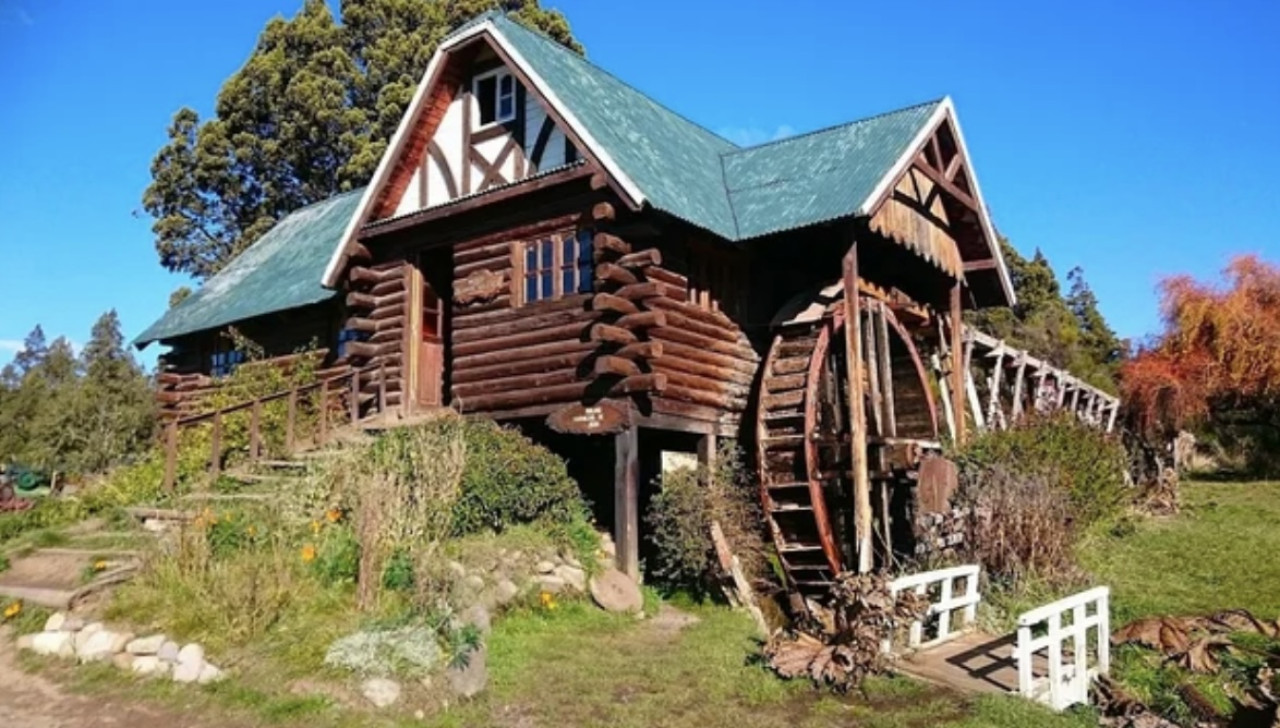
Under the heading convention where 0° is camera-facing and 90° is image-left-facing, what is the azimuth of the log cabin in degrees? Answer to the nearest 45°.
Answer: approximately 45°

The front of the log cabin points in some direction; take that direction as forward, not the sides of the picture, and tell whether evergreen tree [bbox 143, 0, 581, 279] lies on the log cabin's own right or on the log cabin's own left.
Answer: on the log cabin's own right

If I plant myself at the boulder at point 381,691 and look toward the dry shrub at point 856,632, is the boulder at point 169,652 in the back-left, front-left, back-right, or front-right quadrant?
back-left

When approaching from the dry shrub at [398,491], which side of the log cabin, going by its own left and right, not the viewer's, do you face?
front

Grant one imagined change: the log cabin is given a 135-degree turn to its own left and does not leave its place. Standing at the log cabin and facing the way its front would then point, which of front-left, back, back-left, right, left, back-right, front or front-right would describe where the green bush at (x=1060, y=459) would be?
front

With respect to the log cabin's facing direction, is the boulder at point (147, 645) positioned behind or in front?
in front

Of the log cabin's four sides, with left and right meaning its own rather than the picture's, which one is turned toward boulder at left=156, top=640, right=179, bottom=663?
front

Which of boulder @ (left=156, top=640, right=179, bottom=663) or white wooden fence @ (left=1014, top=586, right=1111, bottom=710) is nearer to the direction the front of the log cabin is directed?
the boulder
